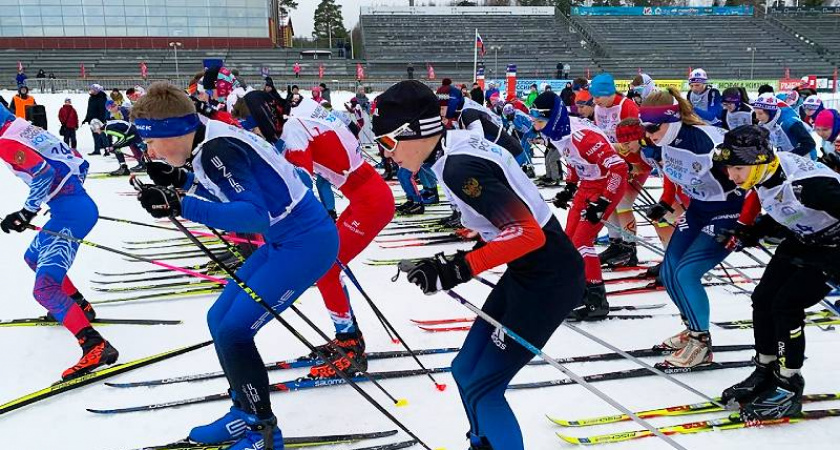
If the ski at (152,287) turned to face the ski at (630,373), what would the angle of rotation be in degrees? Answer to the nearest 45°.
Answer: approximately 135° to its left

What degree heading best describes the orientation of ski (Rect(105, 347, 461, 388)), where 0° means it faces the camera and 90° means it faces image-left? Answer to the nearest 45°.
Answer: approximately 90°

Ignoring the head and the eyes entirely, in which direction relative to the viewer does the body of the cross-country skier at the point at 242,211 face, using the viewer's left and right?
facing to the left of the viewer

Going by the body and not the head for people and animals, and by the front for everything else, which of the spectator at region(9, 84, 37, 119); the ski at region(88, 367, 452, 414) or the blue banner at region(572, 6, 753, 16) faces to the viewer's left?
the ski

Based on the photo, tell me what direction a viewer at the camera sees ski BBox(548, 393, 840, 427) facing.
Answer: facing to the left of the viewer

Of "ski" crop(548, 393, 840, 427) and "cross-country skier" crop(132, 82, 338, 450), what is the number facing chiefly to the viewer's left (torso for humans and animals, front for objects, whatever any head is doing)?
2

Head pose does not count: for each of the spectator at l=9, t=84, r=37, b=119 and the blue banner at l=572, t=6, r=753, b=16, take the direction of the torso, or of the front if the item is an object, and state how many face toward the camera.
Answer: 2

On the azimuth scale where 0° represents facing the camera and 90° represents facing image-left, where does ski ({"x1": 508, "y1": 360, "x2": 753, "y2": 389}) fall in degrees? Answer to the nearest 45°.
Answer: approximately 90°

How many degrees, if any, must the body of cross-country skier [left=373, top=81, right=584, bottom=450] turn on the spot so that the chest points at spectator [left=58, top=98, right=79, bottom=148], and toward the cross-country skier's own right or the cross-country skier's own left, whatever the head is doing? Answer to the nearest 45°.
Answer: approximately 45° to the cross-country skier's own right

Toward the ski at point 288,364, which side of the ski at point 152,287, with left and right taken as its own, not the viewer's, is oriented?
left

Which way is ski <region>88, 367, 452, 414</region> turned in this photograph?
to the viewer's left
